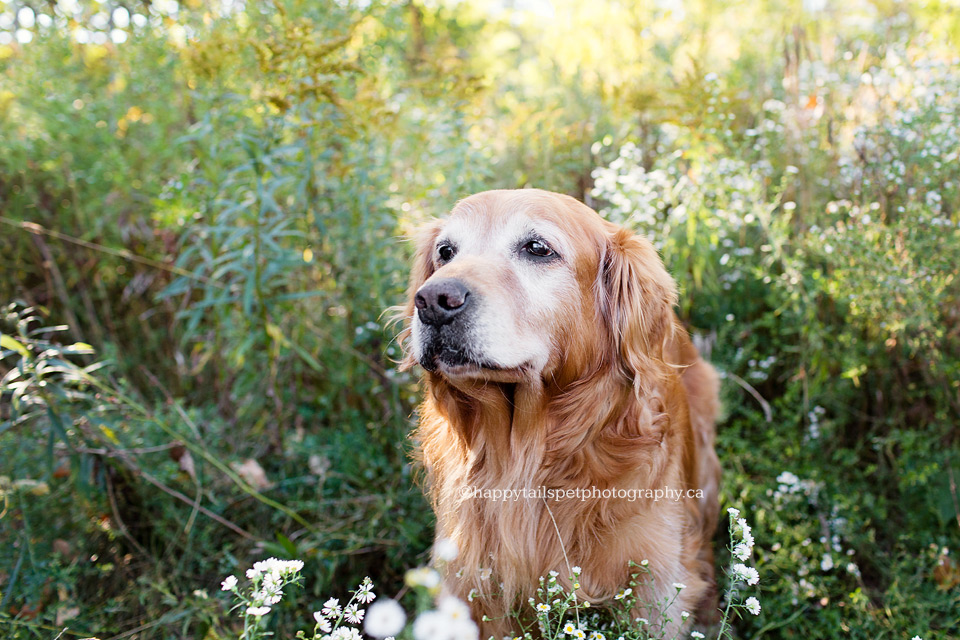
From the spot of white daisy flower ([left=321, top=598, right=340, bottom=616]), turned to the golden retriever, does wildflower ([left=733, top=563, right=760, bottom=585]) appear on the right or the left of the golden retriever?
right

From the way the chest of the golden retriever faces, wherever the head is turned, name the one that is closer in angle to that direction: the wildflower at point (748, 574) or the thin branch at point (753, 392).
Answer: the wildflower

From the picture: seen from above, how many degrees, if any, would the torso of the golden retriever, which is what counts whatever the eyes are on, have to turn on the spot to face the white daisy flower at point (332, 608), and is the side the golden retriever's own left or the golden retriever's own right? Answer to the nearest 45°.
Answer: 0° — it already faces it

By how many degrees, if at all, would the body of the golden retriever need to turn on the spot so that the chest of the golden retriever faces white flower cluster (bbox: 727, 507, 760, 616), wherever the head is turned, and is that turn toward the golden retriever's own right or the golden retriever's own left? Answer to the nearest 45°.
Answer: approximately 90° to the golden retriever's own left

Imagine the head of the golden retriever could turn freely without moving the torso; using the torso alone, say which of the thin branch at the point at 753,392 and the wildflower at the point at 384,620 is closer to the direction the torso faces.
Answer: the wildflower

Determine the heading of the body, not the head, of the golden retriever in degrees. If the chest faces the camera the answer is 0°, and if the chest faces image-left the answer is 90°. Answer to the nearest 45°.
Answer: approximately 45°

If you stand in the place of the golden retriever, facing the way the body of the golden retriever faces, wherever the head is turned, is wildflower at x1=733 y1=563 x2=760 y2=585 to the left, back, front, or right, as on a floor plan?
left

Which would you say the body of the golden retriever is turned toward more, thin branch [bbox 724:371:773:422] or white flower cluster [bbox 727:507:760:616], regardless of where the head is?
the white flower cluster

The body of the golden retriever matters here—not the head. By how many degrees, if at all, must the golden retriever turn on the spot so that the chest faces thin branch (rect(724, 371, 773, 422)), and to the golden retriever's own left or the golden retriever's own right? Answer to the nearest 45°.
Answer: approximately 180°
